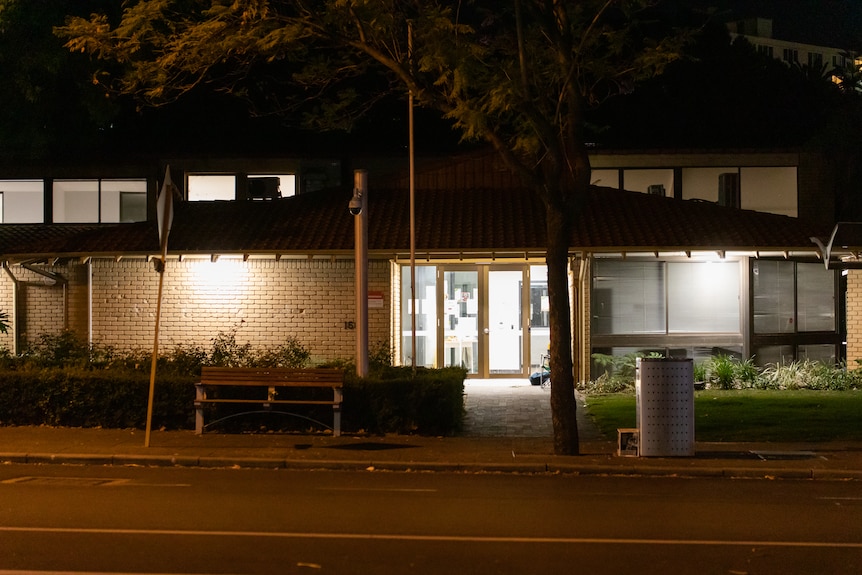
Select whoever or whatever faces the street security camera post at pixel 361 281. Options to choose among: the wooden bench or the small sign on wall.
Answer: the small sign on wall

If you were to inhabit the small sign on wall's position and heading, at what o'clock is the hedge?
The hedge is roughly at 1 o'clock from the small sign on wall.

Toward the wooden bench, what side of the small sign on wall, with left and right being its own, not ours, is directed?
front

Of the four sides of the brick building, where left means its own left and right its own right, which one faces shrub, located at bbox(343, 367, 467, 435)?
front

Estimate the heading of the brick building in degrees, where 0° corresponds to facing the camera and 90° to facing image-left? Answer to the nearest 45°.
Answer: approximately 0°

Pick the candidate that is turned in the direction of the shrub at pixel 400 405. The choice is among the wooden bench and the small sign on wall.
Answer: the small sign on wall

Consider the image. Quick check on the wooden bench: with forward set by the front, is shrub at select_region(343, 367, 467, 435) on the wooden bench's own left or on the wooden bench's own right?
on the wooden bench's own left

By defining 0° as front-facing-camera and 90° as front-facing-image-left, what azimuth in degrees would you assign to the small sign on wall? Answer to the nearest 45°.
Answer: approximately 0°

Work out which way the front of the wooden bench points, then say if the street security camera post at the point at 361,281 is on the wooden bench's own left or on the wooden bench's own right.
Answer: on the wooden bench's own left

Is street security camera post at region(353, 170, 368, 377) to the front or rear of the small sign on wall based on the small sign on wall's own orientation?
to the front
